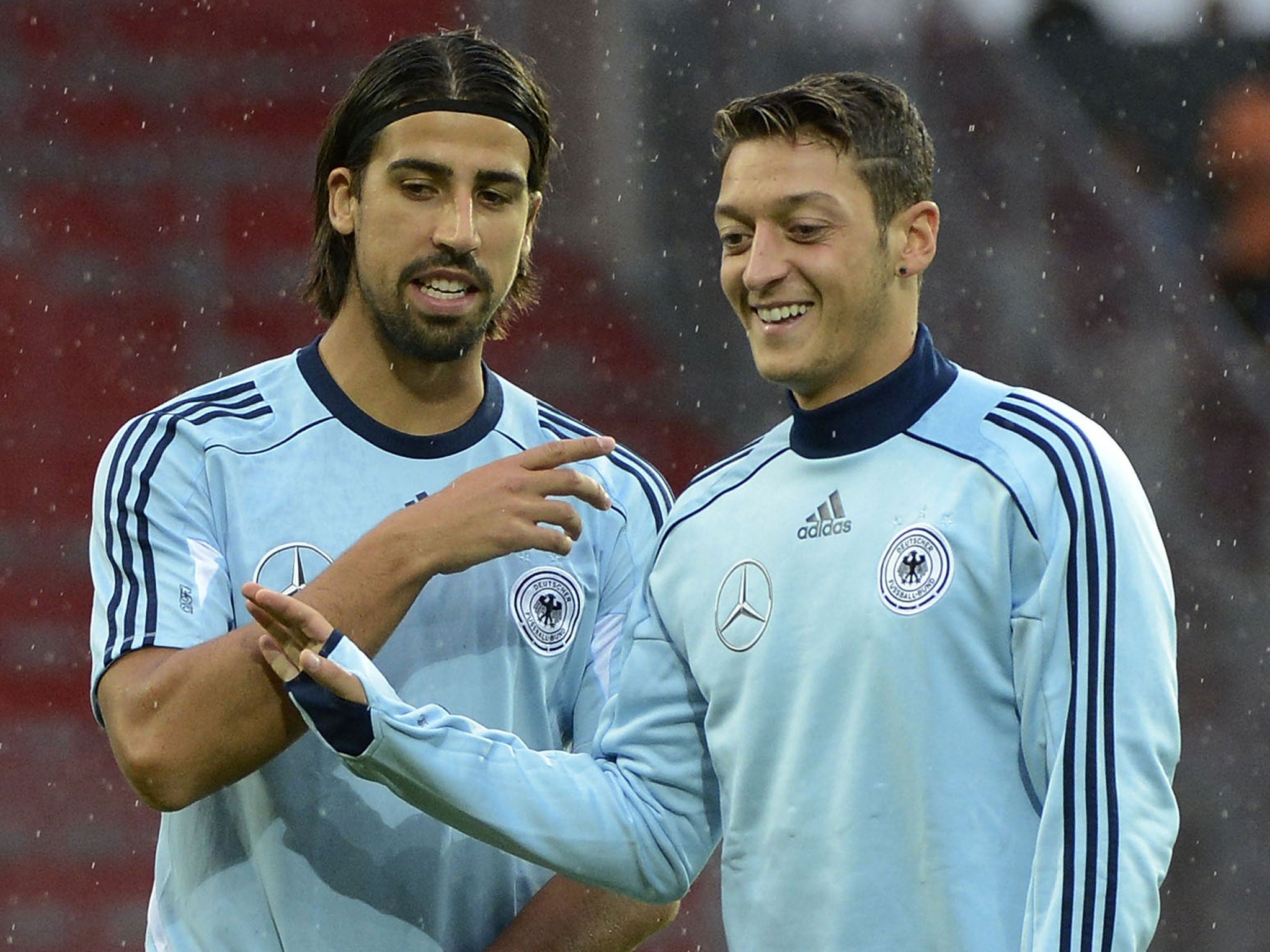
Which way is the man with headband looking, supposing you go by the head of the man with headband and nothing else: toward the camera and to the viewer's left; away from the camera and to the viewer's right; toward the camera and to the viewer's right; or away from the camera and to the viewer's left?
toward the camera and to the viewer's right

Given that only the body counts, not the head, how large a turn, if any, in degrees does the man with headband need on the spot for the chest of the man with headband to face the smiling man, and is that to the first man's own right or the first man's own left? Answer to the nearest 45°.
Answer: approximately 45° to the first man's own left

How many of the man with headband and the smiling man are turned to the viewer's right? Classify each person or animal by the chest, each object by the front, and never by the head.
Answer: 0

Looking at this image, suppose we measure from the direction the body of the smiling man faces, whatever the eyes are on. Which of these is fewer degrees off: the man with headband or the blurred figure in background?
the man with headband

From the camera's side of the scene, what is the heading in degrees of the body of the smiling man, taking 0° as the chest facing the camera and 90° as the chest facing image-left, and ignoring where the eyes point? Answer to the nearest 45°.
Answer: approximately 45°

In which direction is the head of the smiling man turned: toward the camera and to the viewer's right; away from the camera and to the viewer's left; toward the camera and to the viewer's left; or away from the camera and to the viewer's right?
toward the camera and to the viewer's left

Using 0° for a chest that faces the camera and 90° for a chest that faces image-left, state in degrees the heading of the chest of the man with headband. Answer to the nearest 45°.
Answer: approximately 0°

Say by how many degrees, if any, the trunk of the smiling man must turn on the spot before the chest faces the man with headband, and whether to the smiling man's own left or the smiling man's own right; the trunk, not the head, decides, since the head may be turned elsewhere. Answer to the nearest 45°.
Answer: approximately 90° to the smiling man's own right

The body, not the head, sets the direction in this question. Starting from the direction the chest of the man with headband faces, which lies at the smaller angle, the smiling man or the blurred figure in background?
the smiling man

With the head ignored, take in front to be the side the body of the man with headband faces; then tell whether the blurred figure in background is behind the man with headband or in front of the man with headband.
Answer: behind

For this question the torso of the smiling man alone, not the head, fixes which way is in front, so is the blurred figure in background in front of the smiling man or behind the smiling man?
behind
